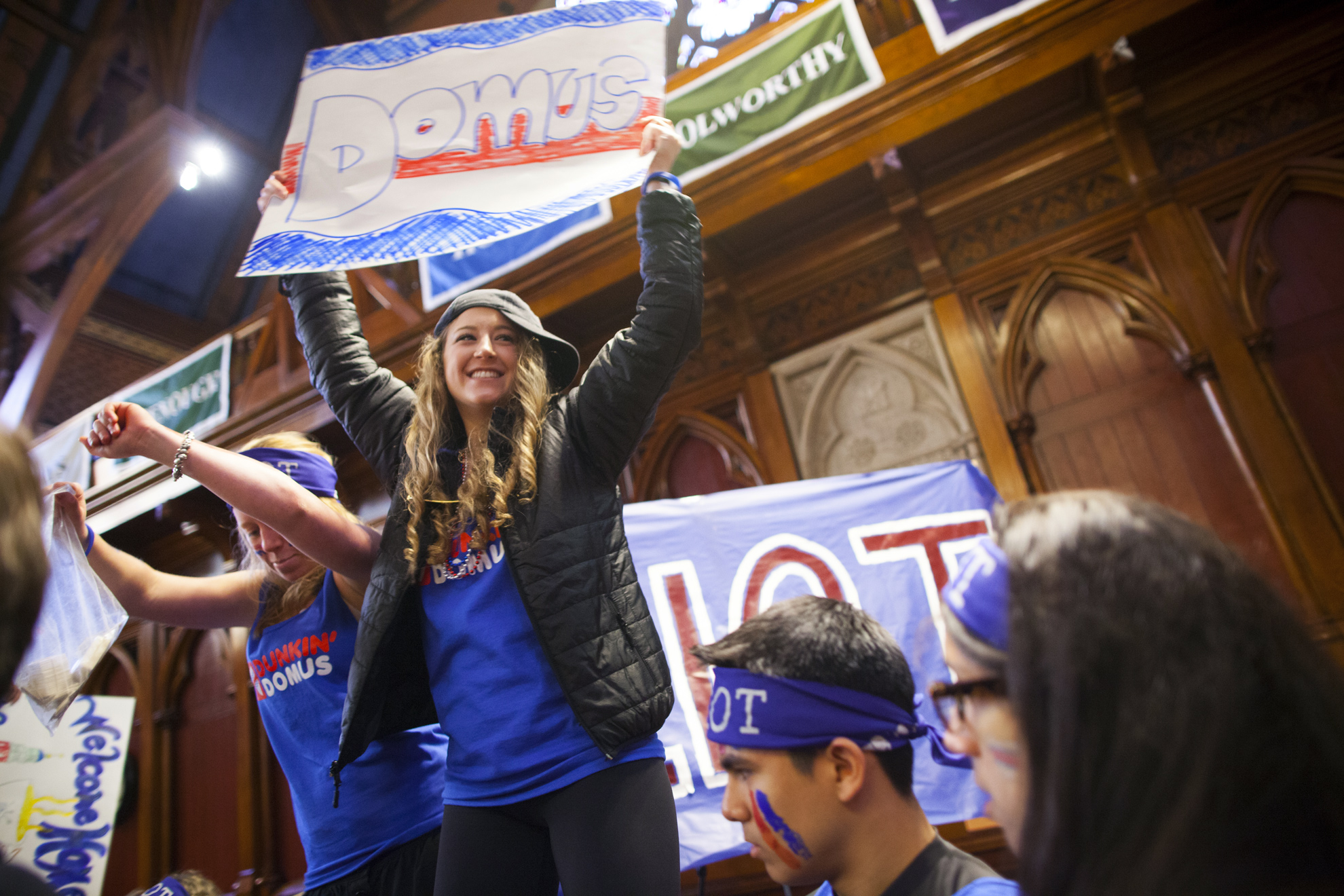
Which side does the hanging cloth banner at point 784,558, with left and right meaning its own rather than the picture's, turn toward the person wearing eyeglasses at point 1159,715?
front

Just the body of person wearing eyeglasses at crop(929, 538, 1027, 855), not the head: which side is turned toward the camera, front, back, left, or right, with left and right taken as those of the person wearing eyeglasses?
left

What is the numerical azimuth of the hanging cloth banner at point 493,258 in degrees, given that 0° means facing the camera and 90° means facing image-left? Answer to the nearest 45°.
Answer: approximately 45°

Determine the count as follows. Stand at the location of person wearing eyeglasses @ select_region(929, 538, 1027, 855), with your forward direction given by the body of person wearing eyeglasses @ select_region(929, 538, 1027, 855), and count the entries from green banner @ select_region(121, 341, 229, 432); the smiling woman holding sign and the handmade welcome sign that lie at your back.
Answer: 0

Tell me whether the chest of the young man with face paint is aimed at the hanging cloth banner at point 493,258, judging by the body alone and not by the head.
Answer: no

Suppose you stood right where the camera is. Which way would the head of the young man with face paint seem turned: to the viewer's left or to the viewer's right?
to the viewer's left

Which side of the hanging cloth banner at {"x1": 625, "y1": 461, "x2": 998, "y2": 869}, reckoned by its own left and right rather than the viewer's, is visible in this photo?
front

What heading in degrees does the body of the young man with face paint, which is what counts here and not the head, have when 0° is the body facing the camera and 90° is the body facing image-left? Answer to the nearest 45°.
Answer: approximately 90°

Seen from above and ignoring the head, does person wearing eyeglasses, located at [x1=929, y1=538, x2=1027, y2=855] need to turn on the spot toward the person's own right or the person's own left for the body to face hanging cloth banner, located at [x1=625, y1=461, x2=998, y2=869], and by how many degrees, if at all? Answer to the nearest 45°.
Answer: approximately 90° to the person's own right

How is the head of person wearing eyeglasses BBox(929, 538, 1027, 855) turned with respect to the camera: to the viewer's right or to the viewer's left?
to the viewer's left

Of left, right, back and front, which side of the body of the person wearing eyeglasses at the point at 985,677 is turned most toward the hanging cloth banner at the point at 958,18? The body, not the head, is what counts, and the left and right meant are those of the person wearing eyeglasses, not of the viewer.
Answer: right

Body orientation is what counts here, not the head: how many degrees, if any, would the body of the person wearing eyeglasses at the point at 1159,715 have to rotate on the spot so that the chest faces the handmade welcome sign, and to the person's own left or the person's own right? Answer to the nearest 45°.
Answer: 0° — they already face it

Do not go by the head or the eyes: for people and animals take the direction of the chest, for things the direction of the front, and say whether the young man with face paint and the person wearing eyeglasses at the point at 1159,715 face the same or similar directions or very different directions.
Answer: same or similar directions

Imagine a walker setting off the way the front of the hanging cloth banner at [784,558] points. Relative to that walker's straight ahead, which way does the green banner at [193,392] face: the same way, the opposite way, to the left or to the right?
the same way

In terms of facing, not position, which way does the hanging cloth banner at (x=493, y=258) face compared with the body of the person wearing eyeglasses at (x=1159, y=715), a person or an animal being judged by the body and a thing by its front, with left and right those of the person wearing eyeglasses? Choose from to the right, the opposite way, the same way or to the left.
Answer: to the left

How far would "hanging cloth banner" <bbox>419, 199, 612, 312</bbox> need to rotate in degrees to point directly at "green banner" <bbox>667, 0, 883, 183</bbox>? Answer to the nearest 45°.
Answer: approximately 90° to its left
